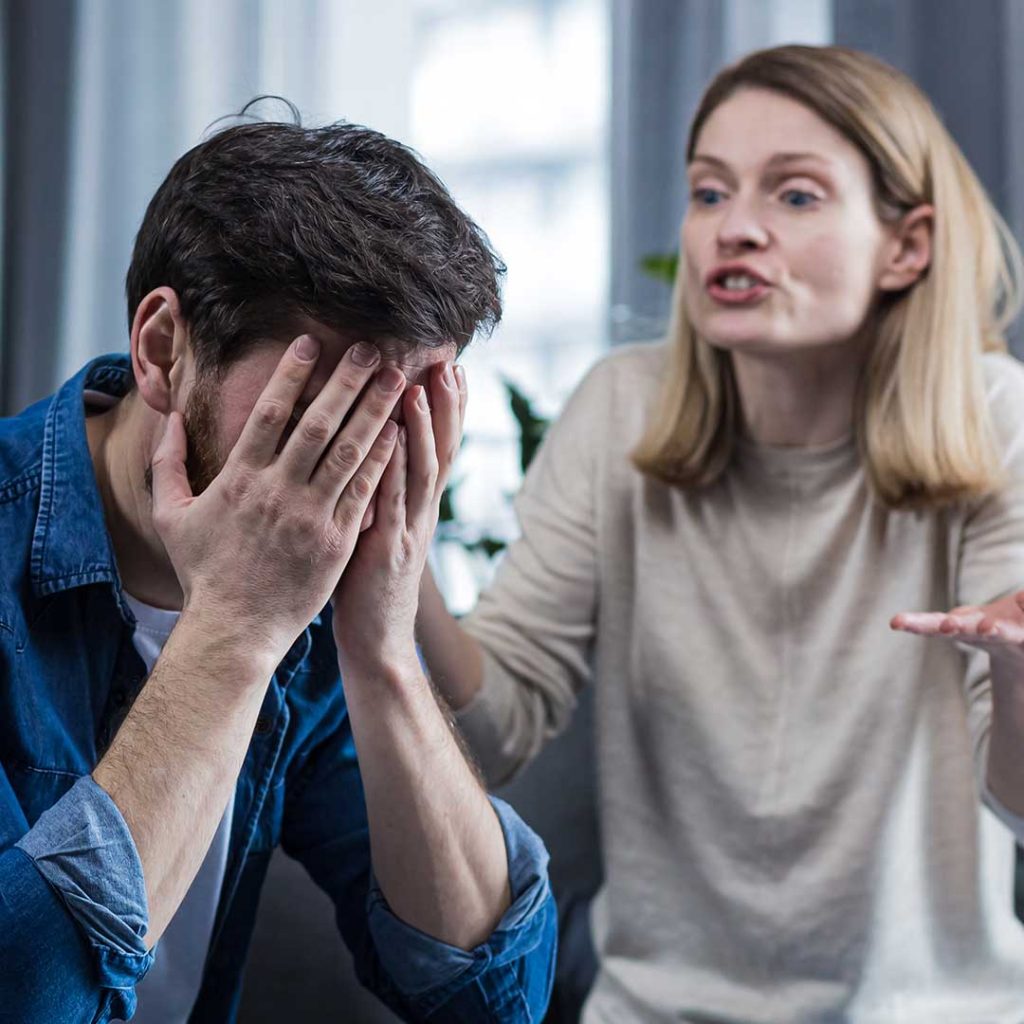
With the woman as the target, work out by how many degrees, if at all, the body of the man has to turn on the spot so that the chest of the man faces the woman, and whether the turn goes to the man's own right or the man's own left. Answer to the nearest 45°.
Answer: approximately 90° to the man's own left

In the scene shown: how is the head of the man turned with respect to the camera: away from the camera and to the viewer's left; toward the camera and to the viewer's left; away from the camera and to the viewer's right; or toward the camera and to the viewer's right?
toward the camera and to the viewer's right

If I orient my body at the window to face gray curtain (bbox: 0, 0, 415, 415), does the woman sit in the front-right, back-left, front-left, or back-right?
back-left

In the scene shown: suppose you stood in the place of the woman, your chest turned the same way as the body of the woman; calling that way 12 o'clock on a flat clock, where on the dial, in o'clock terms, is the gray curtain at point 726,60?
The gray curtain is roughly at 6 o'clock from the woman.

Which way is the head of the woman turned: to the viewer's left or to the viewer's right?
to the viewer's left

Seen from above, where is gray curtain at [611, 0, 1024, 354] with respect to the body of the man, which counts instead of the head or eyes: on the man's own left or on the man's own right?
on the man's own left

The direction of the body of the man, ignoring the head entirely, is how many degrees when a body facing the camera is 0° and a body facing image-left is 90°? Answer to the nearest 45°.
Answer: approximately 315°
